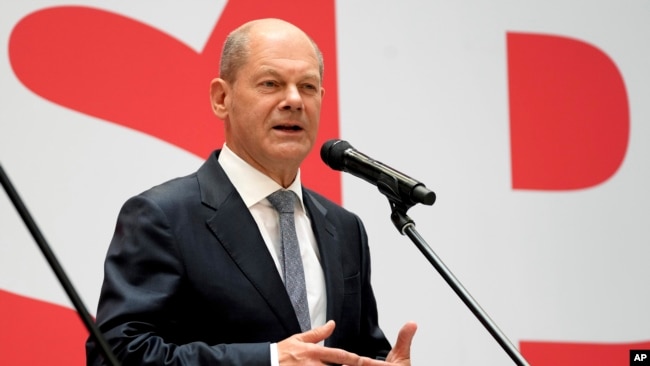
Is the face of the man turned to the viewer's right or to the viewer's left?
to the viewer's right

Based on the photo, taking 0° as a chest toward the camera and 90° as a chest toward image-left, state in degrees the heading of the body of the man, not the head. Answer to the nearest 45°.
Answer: approximately 315°

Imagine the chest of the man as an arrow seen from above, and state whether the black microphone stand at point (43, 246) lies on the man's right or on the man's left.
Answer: on the man's right
